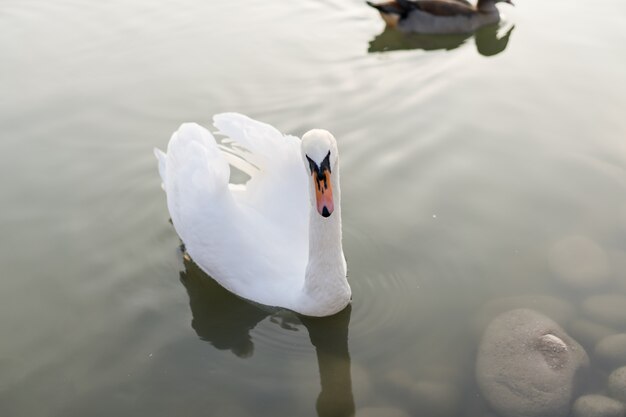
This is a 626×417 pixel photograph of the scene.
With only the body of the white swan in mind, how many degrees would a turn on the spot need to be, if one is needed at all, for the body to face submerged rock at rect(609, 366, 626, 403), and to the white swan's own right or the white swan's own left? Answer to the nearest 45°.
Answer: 0° — it already faces it

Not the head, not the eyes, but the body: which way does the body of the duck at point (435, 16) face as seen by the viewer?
to the viewer's right

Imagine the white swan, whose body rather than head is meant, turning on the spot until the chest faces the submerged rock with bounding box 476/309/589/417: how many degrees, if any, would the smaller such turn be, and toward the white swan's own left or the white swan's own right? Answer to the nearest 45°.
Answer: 0° — it already faces it

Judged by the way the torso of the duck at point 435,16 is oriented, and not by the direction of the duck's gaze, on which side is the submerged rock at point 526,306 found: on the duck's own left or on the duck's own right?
on the duck's own right

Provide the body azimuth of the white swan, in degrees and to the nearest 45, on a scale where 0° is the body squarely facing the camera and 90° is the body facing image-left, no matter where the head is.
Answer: approximately 315°

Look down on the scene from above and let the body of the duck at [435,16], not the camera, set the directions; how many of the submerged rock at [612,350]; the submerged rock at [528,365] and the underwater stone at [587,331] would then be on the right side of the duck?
3

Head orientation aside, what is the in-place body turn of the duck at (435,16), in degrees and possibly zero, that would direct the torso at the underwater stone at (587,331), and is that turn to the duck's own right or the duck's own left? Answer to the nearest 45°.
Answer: approximately 90° to the duck's own right
